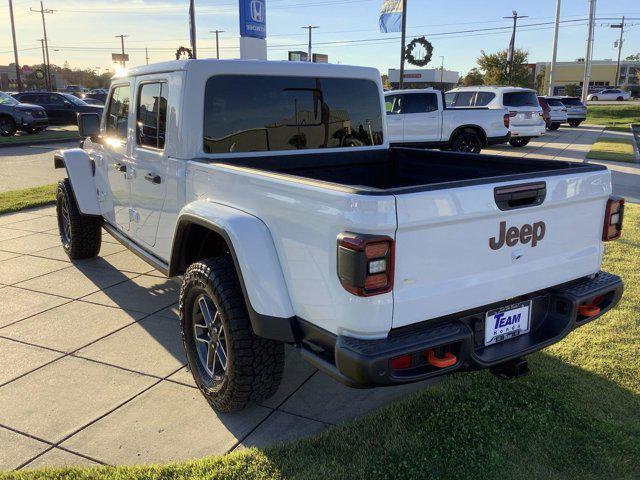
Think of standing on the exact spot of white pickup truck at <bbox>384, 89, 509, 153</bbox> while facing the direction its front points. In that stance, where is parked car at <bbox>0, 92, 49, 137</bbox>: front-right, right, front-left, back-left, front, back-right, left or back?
front

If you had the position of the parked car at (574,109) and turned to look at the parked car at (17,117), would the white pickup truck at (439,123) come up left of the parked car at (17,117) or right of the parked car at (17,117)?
left

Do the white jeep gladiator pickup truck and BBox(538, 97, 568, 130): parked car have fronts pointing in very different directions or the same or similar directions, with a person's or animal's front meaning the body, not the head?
same or similar directions

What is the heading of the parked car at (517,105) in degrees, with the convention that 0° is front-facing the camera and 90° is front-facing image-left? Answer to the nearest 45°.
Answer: approximately 135°

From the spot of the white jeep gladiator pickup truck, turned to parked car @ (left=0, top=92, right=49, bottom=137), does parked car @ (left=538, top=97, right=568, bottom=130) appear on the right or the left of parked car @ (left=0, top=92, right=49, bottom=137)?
right

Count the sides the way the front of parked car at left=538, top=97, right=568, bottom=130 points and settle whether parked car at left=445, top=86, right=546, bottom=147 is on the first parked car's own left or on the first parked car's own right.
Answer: on the first parked car's own left

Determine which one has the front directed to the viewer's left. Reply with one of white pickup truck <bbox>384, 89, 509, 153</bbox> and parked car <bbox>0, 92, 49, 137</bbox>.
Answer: the white pickup truck

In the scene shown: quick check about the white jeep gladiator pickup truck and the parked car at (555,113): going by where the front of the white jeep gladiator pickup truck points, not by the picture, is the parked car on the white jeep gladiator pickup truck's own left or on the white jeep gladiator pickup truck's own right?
on the white jeep gladiator pickup truck's own right

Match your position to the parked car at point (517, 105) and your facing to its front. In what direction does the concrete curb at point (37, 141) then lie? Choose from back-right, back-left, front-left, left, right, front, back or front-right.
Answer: front-left

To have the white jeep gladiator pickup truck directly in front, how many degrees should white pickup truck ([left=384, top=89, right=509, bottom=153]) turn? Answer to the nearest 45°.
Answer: approximately 90° to its left

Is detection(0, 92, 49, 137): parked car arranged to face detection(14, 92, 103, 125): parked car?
no

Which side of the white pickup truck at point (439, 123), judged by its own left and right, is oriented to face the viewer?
left

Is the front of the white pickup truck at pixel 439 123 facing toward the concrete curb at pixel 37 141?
yes

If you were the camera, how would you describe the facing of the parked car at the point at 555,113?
facing away from the viewer and to the left of the viewer

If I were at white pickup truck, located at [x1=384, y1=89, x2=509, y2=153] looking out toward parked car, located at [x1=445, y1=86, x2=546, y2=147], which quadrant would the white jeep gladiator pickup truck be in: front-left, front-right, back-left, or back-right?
back-right

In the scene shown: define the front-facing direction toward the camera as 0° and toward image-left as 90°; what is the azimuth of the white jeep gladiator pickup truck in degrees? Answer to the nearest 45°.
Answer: approximately 135°

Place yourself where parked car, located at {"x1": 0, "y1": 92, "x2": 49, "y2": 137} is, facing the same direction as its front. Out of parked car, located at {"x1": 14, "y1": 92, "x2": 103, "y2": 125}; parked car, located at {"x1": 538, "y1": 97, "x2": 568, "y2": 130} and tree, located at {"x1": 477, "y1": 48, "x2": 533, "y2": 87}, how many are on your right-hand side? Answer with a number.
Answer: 0

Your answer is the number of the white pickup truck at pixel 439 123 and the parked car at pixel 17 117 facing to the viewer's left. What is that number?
1
